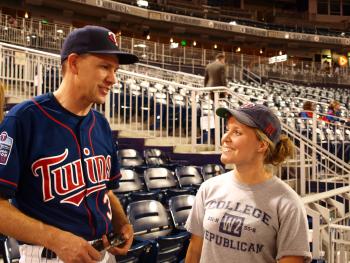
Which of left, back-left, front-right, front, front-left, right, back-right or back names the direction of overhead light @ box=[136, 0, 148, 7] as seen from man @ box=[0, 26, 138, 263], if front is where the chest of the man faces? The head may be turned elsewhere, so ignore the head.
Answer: back-left

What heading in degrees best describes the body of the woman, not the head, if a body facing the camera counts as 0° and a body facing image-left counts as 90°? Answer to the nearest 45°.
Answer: approximately 45°

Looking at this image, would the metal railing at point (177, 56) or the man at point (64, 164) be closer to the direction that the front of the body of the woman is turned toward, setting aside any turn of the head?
the man

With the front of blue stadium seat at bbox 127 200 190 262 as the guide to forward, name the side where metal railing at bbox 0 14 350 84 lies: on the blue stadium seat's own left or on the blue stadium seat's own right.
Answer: on the blue stadium seat's own left

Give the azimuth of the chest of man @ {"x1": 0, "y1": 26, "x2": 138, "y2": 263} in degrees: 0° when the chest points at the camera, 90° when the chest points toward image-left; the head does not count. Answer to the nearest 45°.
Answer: approximately 315°

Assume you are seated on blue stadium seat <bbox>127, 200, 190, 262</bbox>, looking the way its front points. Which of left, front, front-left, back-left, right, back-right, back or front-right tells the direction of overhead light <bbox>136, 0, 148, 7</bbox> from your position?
back-left

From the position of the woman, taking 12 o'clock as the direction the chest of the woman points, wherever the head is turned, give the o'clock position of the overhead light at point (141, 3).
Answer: The overhead light is roughly at 4 o'clock from the woman.

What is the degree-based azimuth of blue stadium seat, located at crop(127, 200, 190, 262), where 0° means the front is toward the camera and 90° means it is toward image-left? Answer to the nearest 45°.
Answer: approximately 315°

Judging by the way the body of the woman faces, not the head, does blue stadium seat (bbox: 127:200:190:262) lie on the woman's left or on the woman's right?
on the woman's right

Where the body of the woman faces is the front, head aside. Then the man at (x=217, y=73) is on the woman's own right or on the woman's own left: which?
on the woman's own right

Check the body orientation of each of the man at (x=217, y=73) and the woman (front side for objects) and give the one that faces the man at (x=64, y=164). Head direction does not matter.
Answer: the woman
